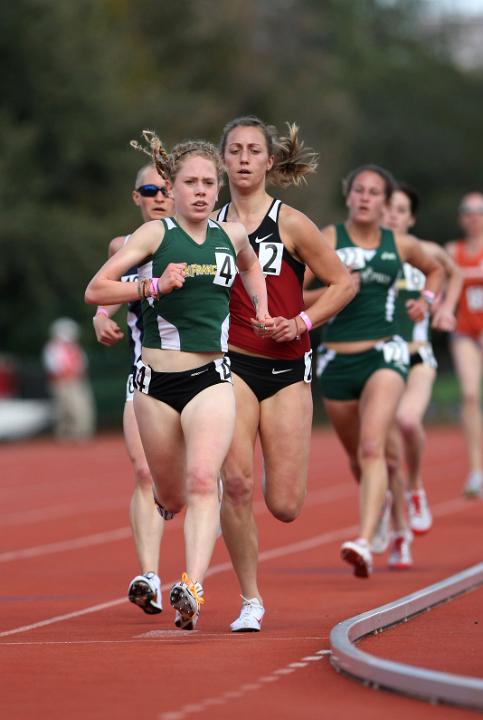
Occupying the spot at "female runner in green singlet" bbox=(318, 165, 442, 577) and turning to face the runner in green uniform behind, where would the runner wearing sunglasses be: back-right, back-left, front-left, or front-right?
back-left

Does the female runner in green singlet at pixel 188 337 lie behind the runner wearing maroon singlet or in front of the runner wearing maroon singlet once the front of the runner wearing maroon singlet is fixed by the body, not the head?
in front

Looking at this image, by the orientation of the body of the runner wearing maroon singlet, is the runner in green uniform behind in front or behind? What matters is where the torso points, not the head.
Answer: behind

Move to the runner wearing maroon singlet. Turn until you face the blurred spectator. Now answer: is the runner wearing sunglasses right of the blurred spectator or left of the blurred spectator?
left

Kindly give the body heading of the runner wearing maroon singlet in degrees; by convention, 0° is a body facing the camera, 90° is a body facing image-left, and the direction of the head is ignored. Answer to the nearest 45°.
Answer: approximately 0°

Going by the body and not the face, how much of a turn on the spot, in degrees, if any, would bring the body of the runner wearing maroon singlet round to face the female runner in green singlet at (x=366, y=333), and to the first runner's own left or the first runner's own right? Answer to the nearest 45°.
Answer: approximately 180°

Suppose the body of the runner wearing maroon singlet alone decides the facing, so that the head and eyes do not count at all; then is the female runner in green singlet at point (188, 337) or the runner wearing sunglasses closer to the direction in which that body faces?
the female runner in green singlet

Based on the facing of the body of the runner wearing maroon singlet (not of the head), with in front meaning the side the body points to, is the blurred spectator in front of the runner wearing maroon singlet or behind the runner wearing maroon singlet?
behind

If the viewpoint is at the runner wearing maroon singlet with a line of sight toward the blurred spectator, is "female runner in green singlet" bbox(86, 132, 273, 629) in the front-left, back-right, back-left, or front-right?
back-left
